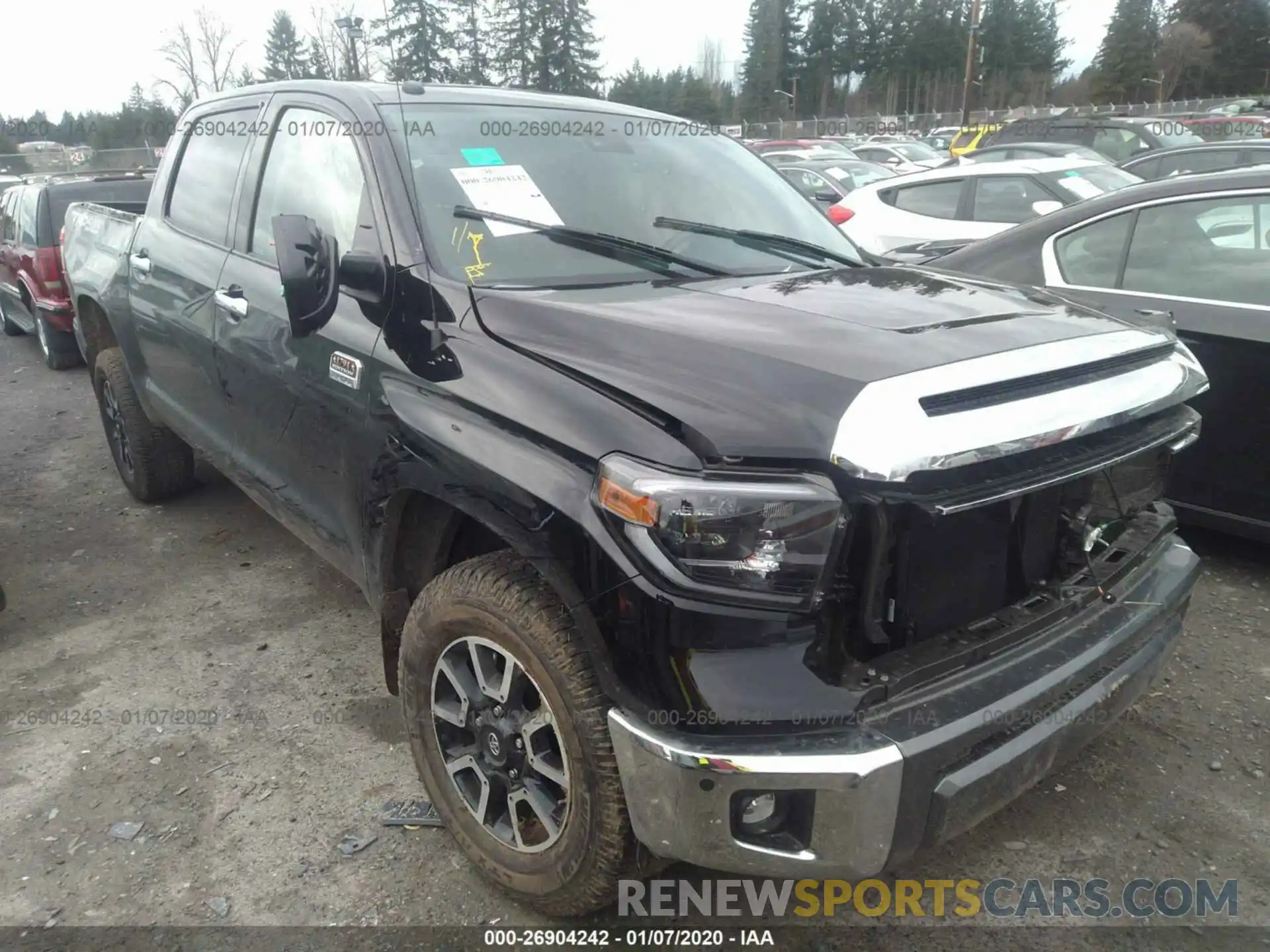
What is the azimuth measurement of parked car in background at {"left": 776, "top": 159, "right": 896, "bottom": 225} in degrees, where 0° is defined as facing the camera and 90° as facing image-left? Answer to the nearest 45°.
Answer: approximately 315°

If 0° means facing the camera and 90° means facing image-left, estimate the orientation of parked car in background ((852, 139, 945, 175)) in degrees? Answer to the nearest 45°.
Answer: approximately 315°

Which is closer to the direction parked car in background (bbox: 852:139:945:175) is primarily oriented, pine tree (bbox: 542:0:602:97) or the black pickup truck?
the black pickup truck

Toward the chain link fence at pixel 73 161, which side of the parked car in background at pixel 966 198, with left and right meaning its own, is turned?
back

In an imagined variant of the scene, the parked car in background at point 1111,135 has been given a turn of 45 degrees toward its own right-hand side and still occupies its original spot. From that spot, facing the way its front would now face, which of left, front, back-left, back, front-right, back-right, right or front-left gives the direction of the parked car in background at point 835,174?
front-right
